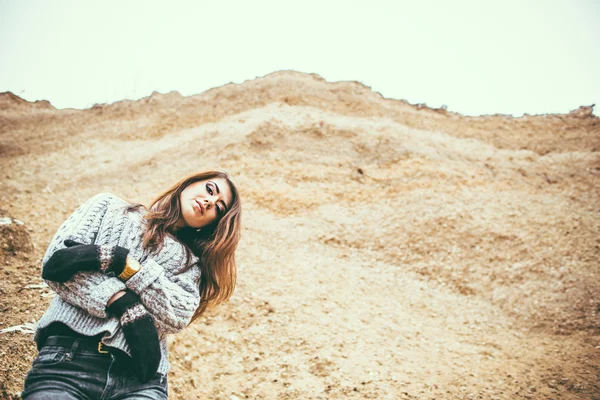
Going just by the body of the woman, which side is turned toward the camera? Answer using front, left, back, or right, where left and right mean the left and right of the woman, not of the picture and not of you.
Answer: front
